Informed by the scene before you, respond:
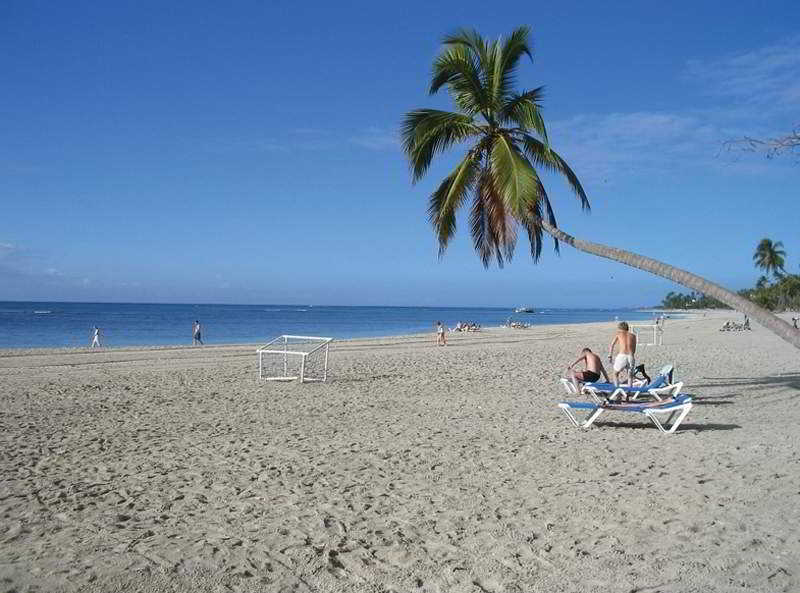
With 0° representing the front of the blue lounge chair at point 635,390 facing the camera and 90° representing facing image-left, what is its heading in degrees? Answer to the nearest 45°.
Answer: approximately 90°

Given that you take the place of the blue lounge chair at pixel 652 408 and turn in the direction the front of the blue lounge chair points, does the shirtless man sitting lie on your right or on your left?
on your right

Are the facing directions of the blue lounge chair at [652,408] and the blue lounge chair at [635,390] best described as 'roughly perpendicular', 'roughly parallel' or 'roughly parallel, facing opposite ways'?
roughly parallel

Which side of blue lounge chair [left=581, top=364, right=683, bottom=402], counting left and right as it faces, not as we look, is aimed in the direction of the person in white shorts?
right

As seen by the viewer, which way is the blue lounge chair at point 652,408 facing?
to the viewer's left

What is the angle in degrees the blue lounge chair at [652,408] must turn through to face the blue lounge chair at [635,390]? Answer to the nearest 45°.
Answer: approximately 90° to its right

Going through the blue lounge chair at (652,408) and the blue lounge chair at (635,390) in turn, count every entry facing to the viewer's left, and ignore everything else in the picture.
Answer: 2

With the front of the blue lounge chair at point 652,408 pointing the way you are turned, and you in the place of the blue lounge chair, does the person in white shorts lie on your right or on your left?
on your right
